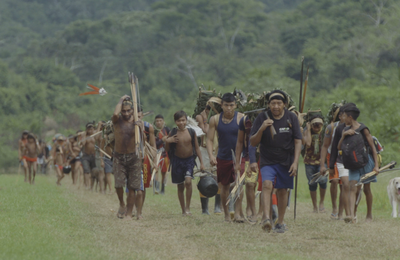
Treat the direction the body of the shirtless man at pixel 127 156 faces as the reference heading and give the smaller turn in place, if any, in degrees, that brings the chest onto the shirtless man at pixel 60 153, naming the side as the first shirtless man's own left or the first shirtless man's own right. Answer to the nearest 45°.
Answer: approximately 180°

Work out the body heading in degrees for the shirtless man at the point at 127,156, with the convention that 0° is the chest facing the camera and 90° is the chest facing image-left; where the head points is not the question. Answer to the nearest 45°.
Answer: approximately 0°

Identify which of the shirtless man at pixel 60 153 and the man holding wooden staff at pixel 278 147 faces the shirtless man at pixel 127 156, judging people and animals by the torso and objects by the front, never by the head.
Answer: the shirtless man at pixel 60 153

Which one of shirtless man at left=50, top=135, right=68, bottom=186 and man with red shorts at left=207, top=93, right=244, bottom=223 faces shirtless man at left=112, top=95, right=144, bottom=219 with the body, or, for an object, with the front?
shirtless man at left=50, top=135, right=68, bottom=186

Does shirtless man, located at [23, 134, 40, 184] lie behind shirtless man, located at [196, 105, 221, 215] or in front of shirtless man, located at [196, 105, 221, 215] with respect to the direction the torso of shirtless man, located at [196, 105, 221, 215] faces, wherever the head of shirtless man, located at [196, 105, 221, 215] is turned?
behind

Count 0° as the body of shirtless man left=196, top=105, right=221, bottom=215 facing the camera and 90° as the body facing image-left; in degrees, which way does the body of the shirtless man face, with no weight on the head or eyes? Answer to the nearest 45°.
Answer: approximately 0°

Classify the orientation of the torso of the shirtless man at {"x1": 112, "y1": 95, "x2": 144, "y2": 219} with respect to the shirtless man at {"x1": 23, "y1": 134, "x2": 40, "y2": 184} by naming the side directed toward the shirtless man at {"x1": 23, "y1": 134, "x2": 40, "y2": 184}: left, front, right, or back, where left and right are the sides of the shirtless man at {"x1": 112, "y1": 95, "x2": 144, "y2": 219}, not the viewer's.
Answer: back
